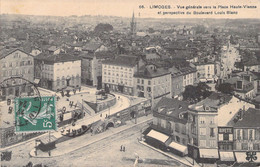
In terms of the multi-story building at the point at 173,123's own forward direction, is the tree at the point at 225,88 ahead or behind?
behind

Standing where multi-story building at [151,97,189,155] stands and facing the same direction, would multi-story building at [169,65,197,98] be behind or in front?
behind
